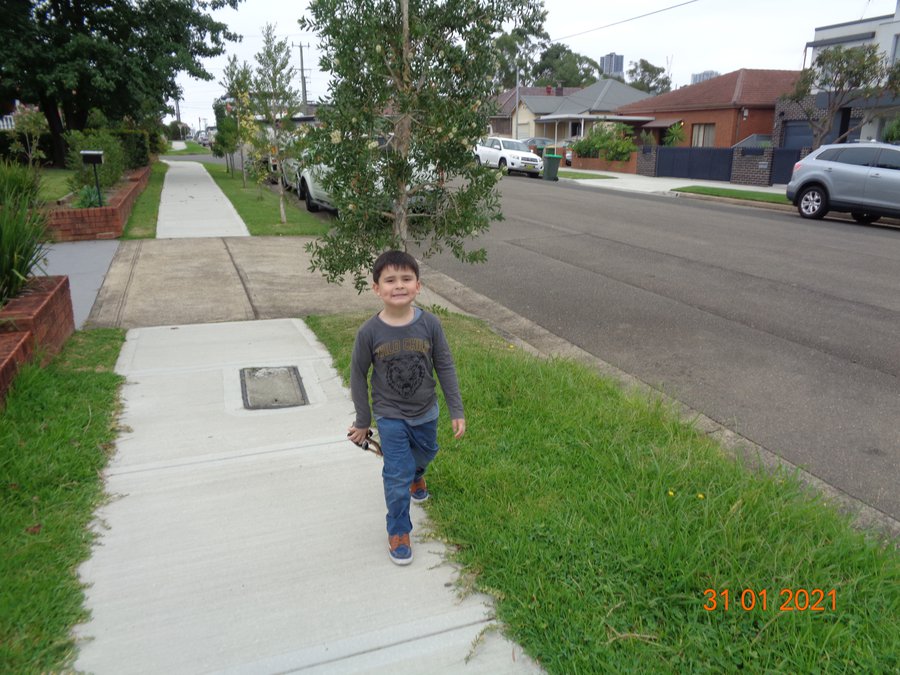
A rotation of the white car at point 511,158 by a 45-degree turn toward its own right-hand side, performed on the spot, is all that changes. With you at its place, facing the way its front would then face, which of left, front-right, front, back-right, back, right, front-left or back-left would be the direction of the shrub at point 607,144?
back-left

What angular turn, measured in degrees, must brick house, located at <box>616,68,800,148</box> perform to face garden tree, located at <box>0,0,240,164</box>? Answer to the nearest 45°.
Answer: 0° — it already faces it

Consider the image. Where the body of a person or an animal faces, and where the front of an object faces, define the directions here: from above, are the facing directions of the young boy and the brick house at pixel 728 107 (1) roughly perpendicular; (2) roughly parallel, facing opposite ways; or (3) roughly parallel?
roughly perpendicular

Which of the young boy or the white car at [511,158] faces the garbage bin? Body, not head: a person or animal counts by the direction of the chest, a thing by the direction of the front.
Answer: the white car

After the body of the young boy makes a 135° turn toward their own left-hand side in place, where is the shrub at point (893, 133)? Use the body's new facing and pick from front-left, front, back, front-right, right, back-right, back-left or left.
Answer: front

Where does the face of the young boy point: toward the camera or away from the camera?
toward the camera

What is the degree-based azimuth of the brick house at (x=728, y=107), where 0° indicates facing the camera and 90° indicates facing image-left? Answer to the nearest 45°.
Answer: approximately 45°

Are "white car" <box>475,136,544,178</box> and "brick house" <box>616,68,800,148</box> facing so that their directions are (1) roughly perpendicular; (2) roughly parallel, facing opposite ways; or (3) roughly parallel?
roughly perpendicular

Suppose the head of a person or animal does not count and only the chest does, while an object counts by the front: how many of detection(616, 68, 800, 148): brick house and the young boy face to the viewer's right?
0

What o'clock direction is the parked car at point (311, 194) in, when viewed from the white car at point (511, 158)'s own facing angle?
The parked car is roughly at 2 o'clock from the white car.

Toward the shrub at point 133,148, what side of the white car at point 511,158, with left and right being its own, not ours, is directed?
right

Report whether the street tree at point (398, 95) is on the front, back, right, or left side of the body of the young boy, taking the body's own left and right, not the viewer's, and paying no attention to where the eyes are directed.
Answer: back

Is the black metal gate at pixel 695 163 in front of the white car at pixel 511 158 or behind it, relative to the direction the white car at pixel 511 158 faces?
in front

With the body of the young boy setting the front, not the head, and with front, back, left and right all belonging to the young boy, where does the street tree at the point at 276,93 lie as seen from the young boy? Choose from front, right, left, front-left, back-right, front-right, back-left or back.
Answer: back

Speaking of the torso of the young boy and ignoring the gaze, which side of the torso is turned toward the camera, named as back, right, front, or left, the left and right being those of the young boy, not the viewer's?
front

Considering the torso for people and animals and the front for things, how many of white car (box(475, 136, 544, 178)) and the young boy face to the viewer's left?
0
